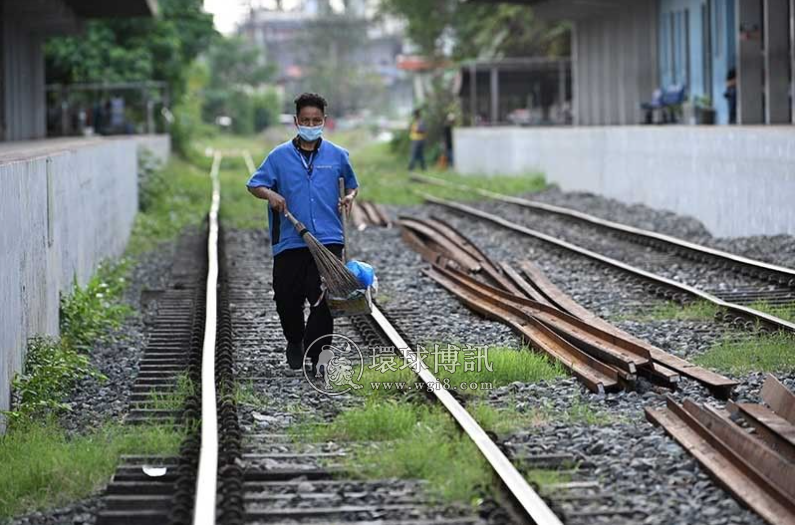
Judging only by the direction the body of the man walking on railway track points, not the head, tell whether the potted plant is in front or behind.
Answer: behind

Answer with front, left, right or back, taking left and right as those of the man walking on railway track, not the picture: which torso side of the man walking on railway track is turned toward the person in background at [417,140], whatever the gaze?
back

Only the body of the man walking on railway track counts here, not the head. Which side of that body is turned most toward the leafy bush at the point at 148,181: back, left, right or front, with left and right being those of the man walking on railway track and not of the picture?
back

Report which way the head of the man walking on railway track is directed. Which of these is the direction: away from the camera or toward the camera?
toward the camera

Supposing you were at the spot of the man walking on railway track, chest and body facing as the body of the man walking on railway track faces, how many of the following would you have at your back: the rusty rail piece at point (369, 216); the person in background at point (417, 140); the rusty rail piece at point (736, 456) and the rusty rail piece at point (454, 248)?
3

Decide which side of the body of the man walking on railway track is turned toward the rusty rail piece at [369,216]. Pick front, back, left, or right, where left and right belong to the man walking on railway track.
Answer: back

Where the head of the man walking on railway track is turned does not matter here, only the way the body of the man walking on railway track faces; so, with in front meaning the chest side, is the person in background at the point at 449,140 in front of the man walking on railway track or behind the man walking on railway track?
behind

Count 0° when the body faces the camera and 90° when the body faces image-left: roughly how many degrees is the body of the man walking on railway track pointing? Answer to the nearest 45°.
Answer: approximately 0°

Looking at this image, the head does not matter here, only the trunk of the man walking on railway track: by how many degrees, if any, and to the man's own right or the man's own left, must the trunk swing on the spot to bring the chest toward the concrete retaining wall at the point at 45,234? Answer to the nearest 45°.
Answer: approximately 135° to the man's own right

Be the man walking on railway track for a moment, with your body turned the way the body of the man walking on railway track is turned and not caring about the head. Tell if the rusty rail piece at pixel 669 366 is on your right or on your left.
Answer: on your left
